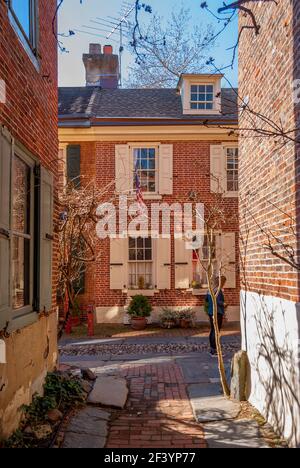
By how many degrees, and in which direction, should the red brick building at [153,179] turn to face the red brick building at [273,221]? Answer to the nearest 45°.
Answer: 0° — it already faces it

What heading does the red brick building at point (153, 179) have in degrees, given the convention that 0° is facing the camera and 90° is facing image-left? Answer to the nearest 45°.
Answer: approximately 0°

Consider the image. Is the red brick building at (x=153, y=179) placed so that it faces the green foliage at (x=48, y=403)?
yes
